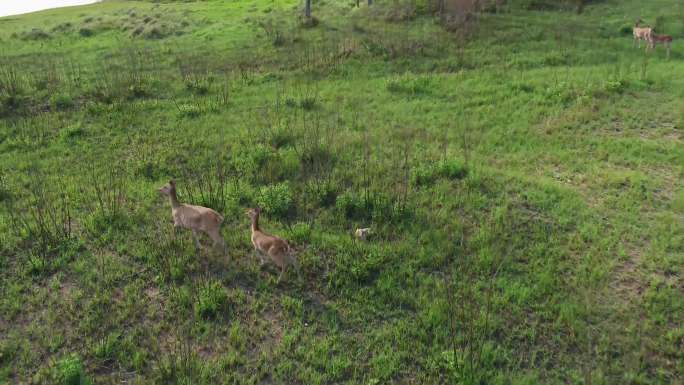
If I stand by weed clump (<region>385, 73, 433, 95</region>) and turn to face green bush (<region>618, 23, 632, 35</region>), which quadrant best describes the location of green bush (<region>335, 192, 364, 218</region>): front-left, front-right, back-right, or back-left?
back-right

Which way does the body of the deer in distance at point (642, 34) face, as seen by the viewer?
to the viewer's left

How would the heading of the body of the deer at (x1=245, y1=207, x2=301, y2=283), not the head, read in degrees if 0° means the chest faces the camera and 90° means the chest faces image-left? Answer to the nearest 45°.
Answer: approximately 135°
